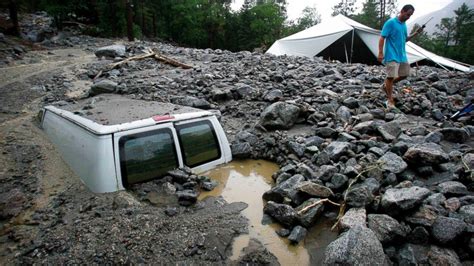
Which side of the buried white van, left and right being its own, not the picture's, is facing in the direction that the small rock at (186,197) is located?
back

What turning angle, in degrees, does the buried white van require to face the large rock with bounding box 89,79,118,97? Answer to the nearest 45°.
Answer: approximately 45° to its right

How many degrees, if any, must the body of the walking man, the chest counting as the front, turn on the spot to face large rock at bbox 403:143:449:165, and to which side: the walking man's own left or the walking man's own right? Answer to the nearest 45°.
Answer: approximately 45° to the walking man's own right

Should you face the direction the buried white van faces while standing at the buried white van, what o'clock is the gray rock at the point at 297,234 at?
The gray rock is roughly at 6 o'clock from the buried white van.

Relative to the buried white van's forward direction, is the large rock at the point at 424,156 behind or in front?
behind

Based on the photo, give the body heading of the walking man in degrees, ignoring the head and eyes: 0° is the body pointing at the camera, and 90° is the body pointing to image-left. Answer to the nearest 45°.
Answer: approximately 315°

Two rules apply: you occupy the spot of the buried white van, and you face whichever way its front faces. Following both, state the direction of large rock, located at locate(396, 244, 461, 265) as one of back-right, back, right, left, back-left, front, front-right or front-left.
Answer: back

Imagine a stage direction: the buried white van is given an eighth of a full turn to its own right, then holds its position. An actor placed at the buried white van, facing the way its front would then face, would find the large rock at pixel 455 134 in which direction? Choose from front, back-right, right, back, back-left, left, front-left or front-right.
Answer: right

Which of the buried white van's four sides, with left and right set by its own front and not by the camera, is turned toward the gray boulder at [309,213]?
back

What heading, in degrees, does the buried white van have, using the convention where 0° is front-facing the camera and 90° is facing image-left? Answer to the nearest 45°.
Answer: approximately 135°

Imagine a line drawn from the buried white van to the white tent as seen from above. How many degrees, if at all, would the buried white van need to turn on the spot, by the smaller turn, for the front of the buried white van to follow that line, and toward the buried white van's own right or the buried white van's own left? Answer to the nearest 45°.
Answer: approximately 90° to the buried white van's own right
